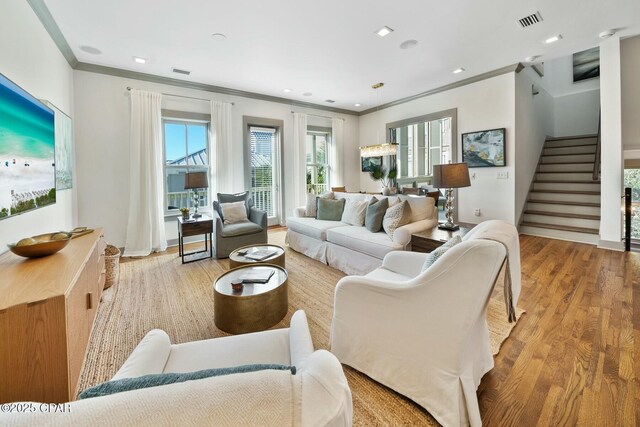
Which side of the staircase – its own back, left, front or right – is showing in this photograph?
front

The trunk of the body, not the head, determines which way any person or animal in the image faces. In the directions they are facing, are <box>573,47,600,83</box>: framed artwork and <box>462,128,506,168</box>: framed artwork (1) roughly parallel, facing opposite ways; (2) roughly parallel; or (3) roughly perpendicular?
roughly parallel

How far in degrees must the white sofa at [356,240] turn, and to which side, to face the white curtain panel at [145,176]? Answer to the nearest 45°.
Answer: approximately 45° to its right

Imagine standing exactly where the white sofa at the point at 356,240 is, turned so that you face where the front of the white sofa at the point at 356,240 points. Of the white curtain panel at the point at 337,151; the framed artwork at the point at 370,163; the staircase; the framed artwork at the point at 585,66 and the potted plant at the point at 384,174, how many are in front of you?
0

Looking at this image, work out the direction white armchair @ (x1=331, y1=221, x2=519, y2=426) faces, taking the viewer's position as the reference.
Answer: facing away from the viewer and to the left of the viewer

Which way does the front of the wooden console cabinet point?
to the viewer's right

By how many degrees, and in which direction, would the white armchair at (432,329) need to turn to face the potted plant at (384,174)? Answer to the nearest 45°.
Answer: approximately 45° to its right

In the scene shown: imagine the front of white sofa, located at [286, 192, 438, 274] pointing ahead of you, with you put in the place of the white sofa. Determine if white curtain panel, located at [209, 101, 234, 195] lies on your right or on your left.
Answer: on your right

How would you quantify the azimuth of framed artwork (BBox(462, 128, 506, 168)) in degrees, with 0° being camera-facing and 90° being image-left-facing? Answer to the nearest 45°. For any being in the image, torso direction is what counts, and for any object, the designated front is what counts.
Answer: approximately 45°

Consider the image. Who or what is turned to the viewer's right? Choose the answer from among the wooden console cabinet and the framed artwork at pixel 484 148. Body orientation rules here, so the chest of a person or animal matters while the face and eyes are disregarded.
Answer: the wooden console cabinet

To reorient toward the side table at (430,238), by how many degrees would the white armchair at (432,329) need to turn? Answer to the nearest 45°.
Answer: approximately 45° to its right

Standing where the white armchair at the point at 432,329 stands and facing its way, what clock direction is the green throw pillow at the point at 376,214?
The green throw pillow is roughly at 1 o'clock from the white armchair.

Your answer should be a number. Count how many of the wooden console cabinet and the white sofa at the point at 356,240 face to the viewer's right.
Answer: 1
